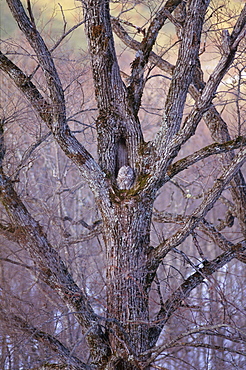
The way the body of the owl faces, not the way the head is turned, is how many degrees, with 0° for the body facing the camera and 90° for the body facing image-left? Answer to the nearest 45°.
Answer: approximately 0°
